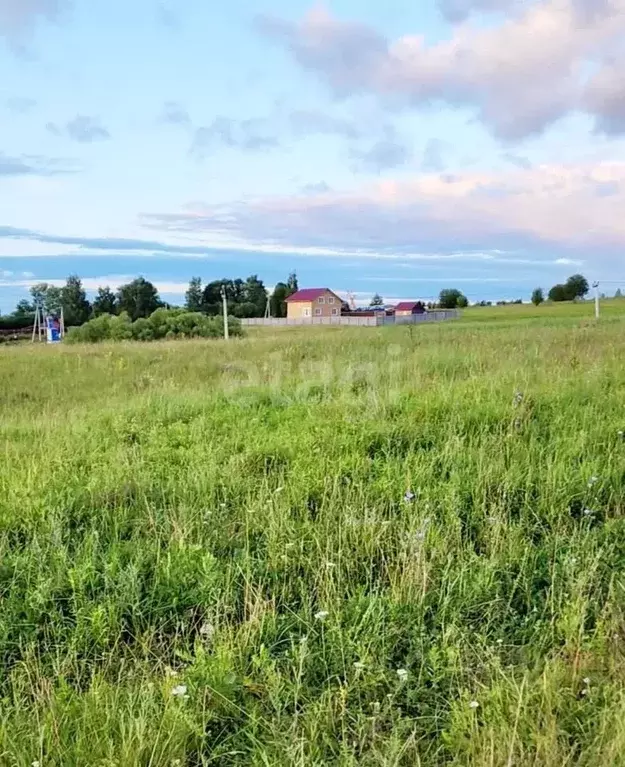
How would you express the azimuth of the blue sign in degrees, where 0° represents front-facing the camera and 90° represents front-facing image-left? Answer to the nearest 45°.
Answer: approximately 0°

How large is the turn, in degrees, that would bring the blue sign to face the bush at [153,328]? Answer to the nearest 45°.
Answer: approximately 45° to its left

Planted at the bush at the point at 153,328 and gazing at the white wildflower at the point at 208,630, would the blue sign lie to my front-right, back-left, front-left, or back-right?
back-right

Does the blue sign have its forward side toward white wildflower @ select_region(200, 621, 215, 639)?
yes
